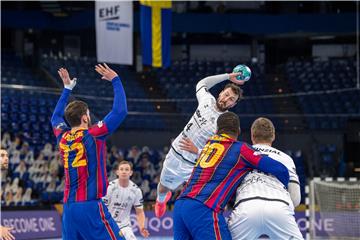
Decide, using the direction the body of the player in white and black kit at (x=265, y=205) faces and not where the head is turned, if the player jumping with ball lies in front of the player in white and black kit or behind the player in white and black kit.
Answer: in front

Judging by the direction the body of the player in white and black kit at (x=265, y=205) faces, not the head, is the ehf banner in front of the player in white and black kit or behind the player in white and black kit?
in front

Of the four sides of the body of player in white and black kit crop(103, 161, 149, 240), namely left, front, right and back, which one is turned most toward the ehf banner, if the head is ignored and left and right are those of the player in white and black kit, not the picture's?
back

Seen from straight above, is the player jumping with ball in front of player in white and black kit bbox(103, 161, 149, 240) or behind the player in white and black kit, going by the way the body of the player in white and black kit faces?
in front

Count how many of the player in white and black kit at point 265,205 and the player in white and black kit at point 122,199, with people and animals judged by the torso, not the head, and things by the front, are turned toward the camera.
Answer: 1

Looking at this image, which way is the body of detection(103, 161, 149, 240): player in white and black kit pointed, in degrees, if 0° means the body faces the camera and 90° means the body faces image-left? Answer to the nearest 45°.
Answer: approximately 0°

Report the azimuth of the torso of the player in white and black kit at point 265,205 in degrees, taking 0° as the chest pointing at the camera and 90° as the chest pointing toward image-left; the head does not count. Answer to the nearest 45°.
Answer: approximately 180°

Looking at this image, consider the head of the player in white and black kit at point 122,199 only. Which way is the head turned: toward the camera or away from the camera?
toward the camera

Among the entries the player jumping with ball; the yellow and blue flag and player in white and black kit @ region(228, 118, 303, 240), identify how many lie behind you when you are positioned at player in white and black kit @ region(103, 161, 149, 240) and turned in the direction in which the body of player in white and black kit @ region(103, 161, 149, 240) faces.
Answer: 1

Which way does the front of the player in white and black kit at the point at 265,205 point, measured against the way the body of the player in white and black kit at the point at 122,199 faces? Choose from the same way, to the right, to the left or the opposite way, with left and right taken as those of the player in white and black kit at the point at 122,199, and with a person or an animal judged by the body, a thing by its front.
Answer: the opposite way

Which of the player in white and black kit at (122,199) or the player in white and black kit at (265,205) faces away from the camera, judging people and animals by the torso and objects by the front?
the player in white and black kit at (265,205)

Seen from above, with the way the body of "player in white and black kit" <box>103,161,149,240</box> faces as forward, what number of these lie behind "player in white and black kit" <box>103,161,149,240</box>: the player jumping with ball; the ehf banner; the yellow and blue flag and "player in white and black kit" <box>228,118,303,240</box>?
2

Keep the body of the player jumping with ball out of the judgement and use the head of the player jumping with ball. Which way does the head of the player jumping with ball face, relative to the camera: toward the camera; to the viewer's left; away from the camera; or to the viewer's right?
toward the camera
